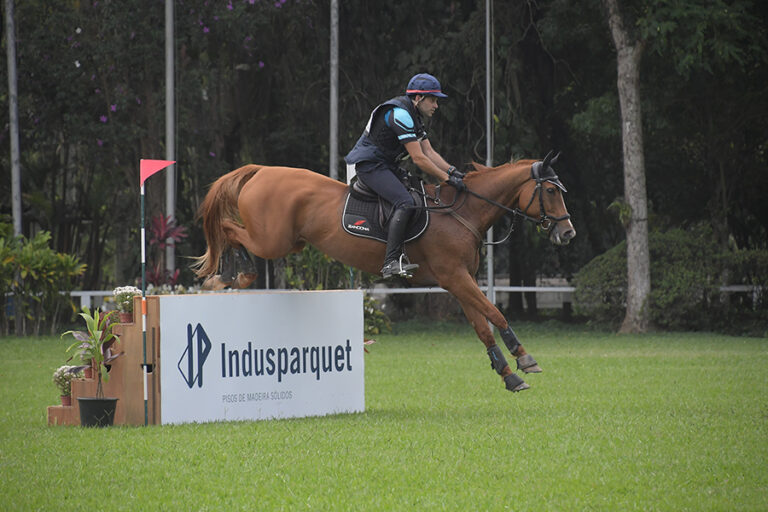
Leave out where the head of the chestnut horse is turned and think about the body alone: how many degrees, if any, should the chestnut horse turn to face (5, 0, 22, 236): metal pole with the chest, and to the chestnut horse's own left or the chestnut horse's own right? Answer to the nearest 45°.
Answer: approximately 135° to the chestnut horse's own left

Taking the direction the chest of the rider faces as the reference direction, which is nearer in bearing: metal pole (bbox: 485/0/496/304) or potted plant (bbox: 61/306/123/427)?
the metal pole

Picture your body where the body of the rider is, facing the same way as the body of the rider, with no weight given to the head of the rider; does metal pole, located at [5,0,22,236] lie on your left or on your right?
on your left

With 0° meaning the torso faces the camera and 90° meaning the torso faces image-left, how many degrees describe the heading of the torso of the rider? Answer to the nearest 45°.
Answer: approximately 270°

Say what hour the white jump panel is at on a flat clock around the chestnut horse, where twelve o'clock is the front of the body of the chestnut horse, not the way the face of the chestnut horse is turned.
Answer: The white jump panel is roughly at 5 o'clock from the chestnut horse.

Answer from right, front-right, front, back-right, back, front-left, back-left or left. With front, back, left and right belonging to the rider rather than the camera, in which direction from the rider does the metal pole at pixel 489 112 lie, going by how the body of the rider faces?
left

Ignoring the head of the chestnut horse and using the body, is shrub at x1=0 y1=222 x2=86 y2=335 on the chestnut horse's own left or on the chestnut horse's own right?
on the chestnut horse's own left

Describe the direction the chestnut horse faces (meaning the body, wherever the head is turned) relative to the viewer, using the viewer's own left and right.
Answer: facing to the right of the viewer

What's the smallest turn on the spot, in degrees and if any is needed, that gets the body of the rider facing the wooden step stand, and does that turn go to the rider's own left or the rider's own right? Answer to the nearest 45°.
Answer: approximately 180°

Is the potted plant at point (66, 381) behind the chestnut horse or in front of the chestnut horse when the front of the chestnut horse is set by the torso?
behind

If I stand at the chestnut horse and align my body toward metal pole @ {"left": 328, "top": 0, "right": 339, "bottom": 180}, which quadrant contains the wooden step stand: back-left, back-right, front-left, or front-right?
back-left
